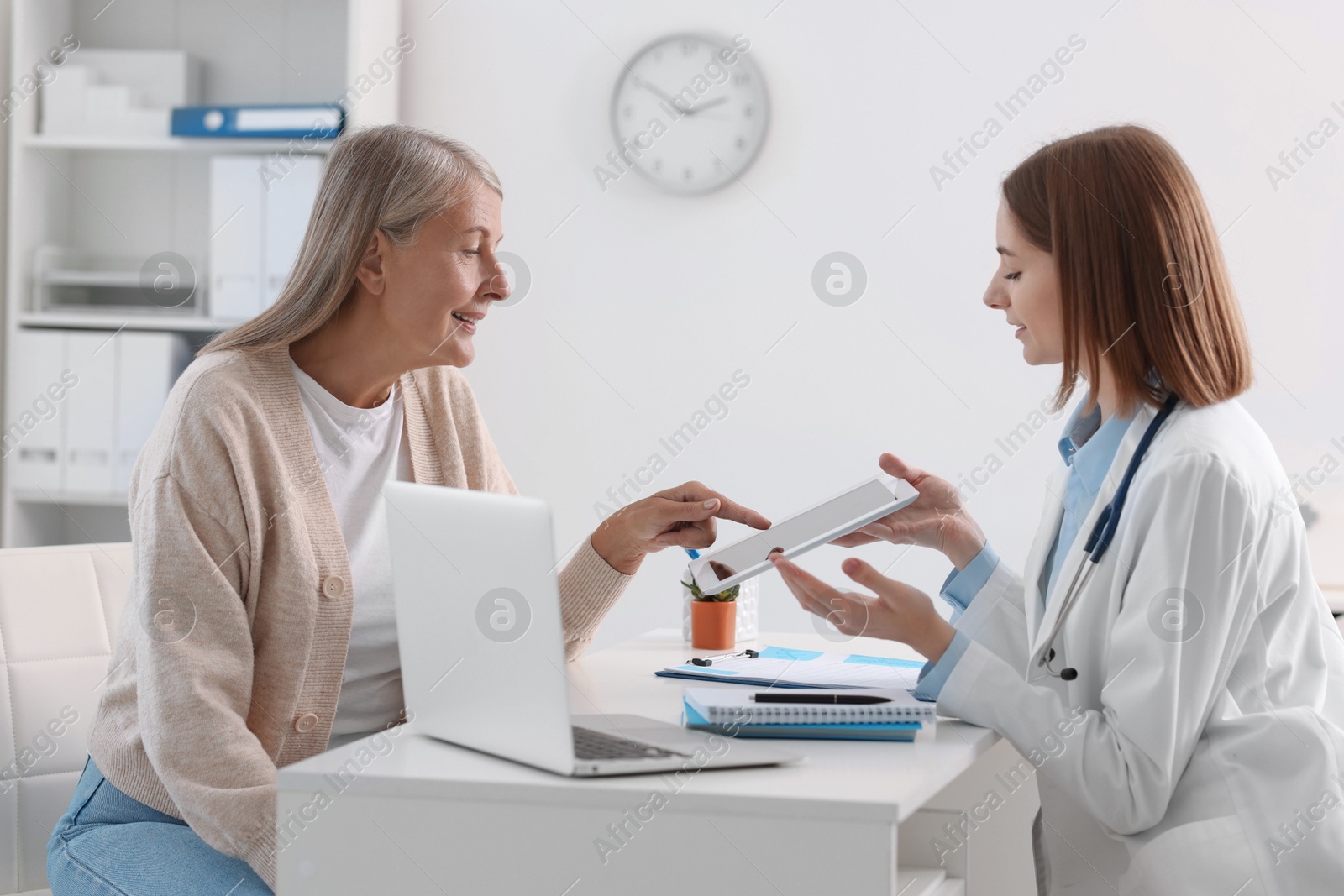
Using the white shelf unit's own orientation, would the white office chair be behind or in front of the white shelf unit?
in front

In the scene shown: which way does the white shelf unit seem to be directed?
toward the camera

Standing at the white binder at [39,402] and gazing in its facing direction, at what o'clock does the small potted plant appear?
The small potted plant is roughly at 11 o'clock from the white binder.

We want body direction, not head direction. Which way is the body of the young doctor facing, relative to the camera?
to the viewer's left

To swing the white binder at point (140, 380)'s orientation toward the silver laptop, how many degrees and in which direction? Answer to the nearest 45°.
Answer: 0° — it already faces it

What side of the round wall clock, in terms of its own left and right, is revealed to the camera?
front

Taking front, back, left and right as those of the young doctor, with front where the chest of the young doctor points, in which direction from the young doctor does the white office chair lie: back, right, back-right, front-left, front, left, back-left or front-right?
front

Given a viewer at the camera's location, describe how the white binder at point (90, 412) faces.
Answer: facing the viewer

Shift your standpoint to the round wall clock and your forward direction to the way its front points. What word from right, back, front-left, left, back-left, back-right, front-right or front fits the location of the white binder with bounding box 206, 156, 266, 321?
right

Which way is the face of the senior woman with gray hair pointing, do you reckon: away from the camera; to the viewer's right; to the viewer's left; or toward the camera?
to the viewer's right

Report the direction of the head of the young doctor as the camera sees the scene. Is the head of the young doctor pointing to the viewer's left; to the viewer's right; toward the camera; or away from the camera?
to the viewer's left

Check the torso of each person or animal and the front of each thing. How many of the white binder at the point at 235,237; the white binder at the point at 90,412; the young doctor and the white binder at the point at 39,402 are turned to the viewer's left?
1
